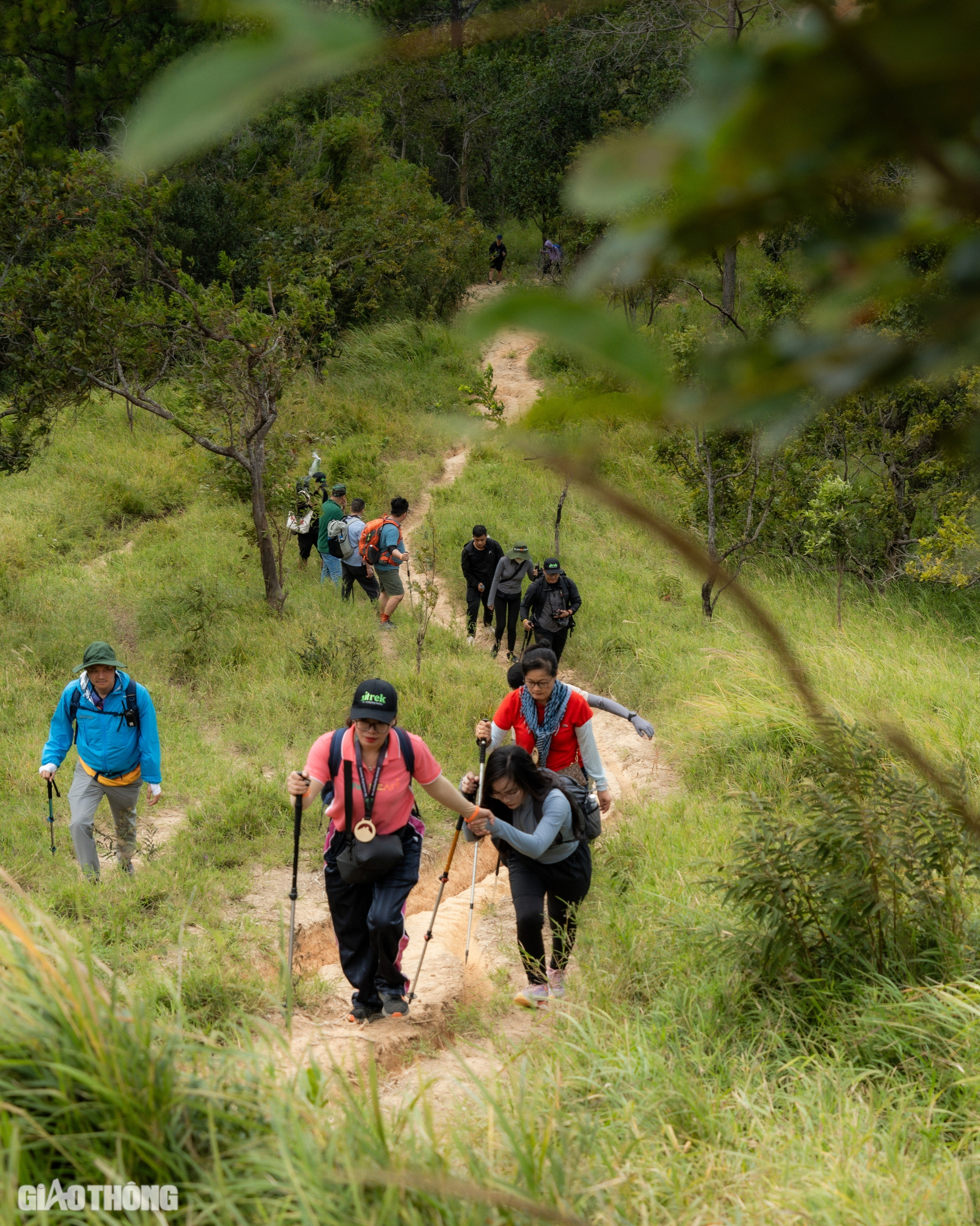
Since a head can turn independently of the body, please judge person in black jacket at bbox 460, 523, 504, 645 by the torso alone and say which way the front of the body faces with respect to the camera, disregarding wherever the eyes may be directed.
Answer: toward the camera

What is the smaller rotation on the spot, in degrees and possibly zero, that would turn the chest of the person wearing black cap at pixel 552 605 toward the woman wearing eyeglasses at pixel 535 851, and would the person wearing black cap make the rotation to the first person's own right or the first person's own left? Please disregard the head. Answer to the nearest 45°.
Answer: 0° — they already face them

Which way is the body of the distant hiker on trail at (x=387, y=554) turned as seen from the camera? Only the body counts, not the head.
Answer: to the viewer's right

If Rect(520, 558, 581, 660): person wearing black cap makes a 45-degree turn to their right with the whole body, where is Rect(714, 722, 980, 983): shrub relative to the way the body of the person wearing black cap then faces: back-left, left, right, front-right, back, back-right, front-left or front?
front-left

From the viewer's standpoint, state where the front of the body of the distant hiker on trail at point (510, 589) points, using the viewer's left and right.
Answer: facing the viewer

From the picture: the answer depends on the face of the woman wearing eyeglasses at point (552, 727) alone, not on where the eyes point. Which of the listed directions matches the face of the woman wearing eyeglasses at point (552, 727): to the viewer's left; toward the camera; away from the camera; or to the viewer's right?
toward the camera

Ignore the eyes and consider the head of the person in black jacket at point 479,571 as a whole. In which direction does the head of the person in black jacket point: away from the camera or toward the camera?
toward the camera

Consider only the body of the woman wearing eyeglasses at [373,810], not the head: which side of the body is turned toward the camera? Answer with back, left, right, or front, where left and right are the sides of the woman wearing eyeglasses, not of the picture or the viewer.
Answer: front

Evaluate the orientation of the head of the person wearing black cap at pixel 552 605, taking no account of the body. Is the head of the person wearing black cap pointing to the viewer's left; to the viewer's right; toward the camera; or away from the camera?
toward the camera

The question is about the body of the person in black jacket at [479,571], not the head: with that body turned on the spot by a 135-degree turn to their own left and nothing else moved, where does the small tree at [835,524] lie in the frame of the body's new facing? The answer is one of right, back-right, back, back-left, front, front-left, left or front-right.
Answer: front-right

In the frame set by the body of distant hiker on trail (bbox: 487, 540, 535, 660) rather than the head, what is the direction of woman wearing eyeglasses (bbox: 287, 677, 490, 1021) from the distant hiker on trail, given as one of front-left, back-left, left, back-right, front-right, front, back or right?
front

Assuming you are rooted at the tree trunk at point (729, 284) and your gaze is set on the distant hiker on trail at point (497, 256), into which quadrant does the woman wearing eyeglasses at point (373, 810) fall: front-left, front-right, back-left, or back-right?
back-left
